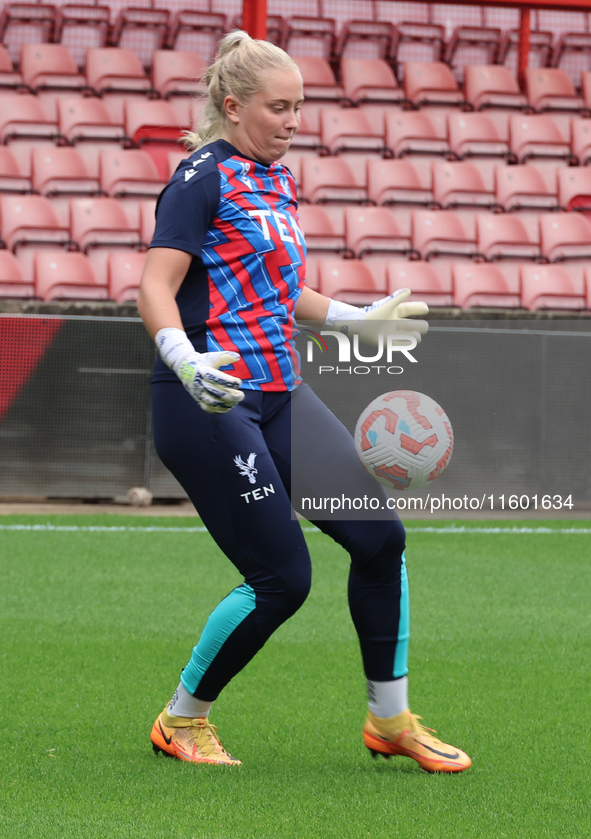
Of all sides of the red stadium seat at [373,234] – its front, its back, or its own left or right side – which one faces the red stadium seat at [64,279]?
right

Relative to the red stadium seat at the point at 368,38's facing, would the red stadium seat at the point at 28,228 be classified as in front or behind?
in front

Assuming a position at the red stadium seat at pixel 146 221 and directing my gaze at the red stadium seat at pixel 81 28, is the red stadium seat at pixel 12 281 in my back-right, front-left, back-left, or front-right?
back-left

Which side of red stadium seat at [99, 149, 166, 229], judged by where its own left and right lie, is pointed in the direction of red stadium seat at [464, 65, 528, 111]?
left

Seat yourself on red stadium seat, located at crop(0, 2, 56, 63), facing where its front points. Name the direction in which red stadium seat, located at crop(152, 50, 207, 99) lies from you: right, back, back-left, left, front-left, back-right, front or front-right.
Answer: front-left

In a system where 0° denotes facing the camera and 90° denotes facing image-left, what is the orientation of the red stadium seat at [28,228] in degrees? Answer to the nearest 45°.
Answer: approximately 315°

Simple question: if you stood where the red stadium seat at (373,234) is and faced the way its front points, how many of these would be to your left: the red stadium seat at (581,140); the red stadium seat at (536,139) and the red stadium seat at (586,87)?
3

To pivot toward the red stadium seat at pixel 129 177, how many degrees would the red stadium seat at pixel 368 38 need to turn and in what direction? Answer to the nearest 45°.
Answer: approximately 45° to its right

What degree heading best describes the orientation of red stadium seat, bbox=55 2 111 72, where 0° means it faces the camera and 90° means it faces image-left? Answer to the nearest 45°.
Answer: approximately 0°

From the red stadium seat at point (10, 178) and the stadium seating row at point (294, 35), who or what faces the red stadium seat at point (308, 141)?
the stadium seating row

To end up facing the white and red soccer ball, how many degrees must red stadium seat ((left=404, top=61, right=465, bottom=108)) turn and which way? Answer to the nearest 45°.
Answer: approximately 45° to its right
